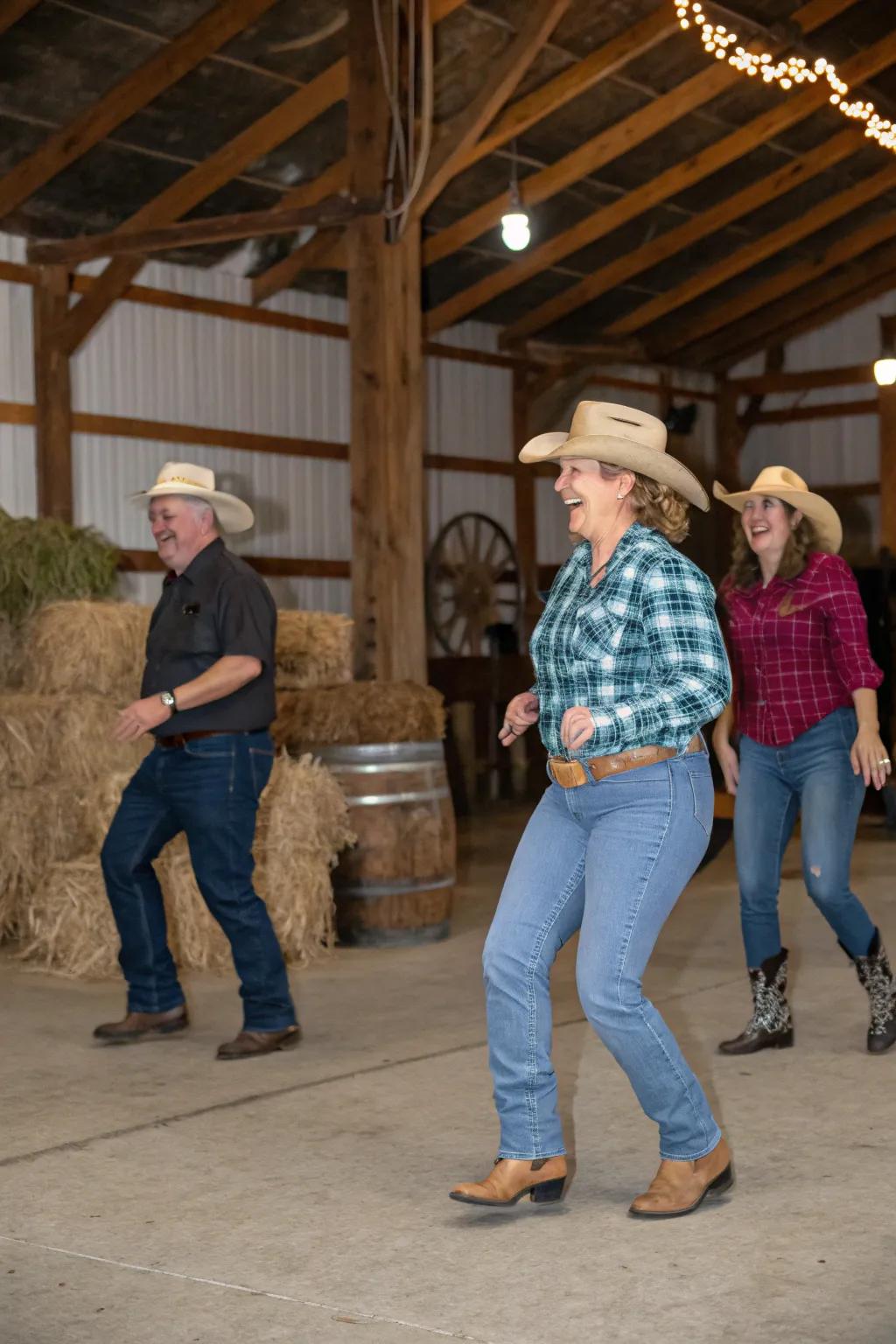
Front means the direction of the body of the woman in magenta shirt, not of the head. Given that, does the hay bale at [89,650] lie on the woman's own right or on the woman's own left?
on the woman's own right

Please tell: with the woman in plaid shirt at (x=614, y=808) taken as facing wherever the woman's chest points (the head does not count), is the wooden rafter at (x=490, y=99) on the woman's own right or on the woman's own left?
on the woman's own right

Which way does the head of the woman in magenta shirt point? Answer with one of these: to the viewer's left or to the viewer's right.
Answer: to the viewer's left

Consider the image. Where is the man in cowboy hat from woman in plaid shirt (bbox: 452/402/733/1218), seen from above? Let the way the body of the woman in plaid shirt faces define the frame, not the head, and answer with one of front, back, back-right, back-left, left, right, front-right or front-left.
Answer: right

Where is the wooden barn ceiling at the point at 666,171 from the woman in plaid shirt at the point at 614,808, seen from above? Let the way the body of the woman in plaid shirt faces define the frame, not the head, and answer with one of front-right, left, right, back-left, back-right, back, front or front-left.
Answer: back-right

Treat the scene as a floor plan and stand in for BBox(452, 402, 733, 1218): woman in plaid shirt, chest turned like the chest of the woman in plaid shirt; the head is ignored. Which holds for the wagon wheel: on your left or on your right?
on your right

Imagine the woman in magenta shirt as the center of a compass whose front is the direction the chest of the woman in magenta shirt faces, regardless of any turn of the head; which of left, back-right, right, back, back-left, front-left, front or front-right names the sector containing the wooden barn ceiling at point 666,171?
back-right

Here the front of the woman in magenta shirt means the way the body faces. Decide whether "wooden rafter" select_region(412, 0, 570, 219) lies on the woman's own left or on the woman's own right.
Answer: on the woman's own right

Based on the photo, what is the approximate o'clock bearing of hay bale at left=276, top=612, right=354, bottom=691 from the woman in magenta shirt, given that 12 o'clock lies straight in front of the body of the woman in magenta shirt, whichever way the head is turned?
The hay bale is roughly at 3 o'clock from the woman in magenta shirt.

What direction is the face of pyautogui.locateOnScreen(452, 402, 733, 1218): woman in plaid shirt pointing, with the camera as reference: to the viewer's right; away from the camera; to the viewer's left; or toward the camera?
to the viewer's left

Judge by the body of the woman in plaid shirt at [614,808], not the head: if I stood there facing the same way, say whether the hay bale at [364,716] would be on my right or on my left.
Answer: on my right

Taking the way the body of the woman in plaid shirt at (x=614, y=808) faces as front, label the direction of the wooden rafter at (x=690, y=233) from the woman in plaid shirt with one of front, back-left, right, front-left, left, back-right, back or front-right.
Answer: back-right

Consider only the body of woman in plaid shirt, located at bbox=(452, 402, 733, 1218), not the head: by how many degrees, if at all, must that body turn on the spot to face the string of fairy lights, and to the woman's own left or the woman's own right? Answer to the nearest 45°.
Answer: approximately 135° to the woman's own right

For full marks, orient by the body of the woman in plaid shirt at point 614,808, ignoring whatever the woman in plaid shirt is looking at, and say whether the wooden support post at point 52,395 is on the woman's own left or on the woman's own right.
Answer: on the woman's own right

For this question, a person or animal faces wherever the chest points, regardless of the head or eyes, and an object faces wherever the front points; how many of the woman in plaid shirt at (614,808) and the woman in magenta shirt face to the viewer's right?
0

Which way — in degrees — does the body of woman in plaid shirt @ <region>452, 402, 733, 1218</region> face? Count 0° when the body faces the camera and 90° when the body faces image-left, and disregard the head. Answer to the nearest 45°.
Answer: approximately 45°

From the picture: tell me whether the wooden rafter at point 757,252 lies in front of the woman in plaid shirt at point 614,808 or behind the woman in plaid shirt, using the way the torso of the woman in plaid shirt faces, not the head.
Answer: behind

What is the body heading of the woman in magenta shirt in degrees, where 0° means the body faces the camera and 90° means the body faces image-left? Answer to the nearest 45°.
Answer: approximately 45°
